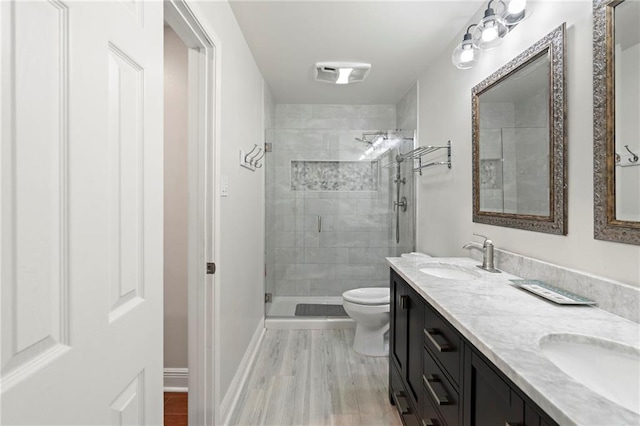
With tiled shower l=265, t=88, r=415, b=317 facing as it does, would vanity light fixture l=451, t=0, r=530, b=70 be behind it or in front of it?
in front

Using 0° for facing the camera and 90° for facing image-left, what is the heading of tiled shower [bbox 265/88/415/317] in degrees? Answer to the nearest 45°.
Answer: approximately 0°

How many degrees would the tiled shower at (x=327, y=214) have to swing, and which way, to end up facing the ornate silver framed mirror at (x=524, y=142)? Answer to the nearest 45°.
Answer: approximately 45° to its left

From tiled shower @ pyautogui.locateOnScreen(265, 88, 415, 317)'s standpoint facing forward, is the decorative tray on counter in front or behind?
in front

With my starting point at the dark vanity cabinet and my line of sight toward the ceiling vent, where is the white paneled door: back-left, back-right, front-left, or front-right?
back-left

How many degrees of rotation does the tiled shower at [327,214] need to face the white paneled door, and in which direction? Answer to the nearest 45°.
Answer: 0° — it already faces it

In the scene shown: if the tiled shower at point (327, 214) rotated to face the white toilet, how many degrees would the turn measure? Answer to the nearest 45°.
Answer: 0° — it already faces it

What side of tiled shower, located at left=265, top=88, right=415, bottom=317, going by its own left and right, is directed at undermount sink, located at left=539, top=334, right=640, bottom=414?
front
